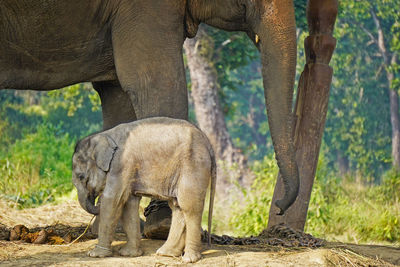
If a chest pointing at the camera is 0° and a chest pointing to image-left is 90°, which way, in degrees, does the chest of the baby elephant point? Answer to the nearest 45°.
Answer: approximately 90°

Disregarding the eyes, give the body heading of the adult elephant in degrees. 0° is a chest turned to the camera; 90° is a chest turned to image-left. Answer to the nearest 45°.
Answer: approximately 270°

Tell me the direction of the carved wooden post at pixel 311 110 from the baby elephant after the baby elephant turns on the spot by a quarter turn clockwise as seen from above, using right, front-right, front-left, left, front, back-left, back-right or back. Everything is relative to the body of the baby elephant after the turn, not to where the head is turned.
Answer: front-right

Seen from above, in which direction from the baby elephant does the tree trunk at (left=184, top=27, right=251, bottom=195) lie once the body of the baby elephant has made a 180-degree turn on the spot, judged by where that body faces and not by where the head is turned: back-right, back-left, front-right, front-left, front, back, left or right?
left

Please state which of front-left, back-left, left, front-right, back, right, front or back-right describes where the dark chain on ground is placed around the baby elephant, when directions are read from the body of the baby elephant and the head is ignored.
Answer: back-right

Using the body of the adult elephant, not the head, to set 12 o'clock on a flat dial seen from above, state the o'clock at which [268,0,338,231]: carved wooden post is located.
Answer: The carved wooden post is roughly at 11 o'clock from the adult elephant.

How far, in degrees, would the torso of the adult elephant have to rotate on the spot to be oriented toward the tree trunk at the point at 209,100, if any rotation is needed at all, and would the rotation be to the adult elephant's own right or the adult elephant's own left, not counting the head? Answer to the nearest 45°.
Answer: approximately 90° to the adult elephant's own left
